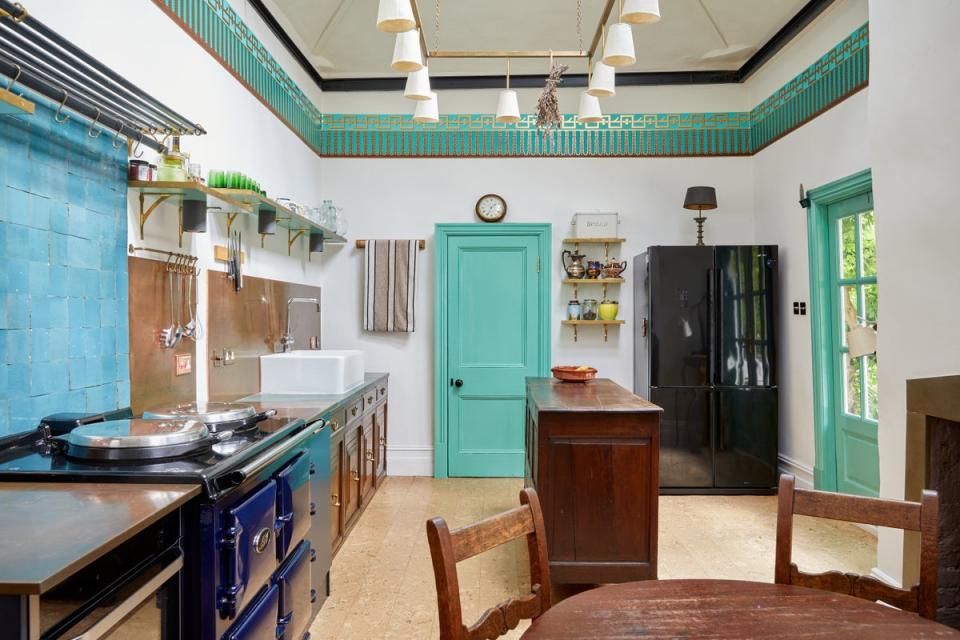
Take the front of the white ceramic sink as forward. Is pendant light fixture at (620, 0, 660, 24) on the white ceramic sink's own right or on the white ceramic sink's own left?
on the white ceramic sink's own right

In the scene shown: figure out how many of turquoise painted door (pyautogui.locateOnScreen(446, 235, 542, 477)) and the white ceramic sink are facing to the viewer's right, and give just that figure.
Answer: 1

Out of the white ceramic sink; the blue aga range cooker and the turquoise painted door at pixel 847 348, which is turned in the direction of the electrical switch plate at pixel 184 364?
the turquoise painted door

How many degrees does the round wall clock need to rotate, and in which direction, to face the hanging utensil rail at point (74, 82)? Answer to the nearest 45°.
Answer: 0° — it already faces it

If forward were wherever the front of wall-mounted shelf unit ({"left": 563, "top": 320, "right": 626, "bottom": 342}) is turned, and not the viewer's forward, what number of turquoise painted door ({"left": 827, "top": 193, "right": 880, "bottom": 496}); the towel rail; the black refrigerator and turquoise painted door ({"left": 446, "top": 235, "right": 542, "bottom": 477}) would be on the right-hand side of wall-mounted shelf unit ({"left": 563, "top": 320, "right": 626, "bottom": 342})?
2

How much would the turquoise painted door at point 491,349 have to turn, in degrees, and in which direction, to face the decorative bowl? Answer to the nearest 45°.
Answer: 0° — it already faces it

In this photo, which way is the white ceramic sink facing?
to the viewer's right

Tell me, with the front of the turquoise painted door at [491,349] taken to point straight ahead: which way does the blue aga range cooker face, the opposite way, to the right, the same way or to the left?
to the left

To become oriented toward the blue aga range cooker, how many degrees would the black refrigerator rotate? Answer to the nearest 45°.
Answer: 0° — it already faces it

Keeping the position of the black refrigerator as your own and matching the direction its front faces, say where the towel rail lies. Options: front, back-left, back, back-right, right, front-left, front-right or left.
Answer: right

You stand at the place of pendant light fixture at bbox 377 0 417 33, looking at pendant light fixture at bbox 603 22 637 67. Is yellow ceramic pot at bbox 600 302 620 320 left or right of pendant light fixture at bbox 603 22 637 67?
left

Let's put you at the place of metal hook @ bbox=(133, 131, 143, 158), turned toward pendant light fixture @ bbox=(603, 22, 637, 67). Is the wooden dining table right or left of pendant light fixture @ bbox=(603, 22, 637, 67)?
right

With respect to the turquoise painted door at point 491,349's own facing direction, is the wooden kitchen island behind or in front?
in front

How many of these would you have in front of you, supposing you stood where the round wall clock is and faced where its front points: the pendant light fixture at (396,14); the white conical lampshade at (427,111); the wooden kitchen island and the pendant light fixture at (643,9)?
4
